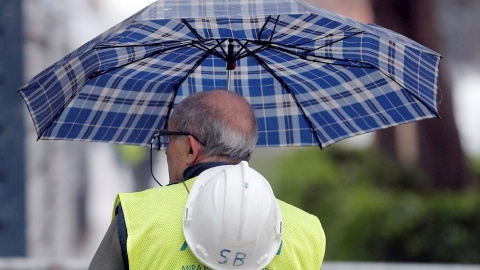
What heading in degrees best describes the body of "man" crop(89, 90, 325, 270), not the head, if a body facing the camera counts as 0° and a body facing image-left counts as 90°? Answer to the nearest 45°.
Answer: approximately 135°

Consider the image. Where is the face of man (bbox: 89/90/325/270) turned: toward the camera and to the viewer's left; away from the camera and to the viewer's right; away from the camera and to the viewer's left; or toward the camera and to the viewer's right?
away from the camera and to the viewer's left
